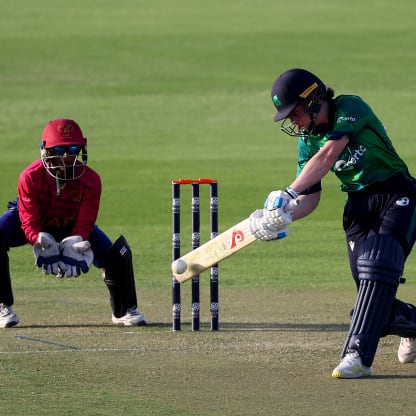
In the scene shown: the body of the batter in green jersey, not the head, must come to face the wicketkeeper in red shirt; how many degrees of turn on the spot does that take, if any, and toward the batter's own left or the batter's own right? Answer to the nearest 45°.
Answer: approximately 90° to the batter's own right

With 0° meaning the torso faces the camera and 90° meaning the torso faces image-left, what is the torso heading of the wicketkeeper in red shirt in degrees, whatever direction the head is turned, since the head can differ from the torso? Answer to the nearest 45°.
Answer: approximately 0°

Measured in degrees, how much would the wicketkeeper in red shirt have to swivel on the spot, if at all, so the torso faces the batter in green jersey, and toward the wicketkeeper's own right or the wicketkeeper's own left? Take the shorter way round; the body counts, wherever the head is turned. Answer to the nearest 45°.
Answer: approximately 45° to the wicketkeeper's own left
